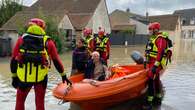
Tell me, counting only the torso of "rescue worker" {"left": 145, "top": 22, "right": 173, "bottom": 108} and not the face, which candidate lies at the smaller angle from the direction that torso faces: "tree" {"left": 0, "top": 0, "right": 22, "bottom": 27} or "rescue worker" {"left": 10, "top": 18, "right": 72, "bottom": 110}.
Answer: the rescue worker

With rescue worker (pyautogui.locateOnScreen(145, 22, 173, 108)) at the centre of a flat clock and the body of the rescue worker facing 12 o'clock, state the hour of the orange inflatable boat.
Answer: The orange inflatable boat is roughly at 12 o'clock from the rescue worker.

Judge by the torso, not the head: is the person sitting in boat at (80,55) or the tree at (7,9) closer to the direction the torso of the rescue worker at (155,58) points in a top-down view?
the person sitting in boat

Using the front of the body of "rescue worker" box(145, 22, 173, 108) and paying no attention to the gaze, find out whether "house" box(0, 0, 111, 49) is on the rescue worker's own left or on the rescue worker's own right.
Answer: on the rescue worker's own right

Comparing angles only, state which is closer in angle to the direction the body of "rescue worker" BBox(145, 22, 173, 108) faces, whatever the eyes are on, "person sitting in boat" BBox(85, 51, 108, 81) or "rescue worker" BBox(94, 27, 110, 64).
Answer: the person sitting in boat

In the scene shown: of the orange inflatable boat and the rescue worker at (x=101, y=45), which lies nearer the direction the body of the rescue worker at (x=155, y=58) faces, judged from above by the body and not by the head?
the orange inflatable boat

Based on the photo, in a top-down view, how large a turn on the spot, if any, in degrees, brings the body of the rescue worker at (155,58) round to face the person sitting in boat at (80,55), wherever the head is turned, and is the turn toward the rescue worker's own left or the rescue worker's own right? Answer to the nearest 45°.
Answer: approximately 45° to the rescue worker's own right

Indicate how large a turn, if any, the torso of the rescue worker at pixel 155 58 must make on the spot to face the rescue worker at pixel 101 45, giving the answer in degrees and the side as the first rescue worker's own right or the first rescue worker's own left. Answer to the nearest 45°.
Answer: approximately 90° to the first rescue worker's own right

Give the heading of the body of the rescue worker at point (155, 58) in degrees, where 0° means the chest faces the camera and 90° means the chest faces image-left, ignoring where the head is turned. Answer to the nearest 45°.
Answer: approximately 45°
